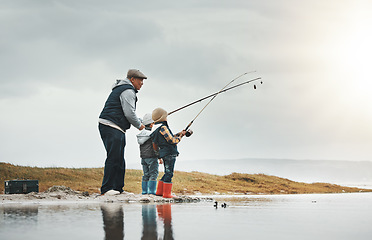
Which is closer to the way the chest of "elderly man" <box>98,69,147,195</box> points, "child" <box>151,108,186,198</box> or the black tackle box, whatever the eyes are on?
the child

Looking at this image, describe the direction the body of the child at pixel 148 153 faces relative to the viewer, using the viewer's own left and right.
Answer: facing away from the viewer and to the right of the viewer

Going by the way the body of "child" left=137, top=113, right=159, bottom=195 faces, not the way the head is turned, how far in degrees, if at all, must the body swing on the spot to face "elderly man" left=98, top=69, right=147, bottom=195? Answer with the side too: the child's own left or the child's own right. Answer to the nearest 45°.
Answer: approximately 180°

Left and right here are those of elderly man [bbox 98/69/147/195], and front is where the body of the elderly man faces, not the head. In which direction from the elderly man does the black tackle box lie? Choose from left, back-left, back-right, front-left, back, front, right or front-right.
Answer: back-left

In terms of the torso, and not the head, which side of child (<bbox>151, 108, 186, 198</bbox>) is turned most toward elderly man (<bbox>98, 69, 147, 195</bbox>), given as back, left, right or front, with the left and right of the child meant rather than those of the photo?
back

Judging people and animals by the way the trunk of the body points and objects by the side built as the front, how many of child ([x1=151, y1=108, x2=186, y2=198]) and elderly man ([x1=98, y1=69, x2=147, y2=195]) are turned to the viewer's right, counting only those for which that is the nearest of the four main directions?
2

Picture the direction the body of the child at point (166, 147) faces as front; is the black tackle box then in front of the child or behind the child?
behind

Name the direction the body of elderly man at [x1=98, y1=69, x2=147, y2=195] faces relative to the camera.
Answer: to the viewer's right

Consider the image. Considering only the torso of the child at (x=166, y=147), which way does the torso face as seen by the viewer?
to the viewer's right

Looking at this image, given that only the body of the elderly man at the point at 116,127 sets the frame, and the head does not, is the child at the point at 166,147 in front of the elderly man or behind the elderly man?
in front

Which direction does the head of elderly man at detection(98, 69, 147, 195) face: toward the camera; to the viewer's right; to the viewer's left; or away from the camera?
to the viewer's right
